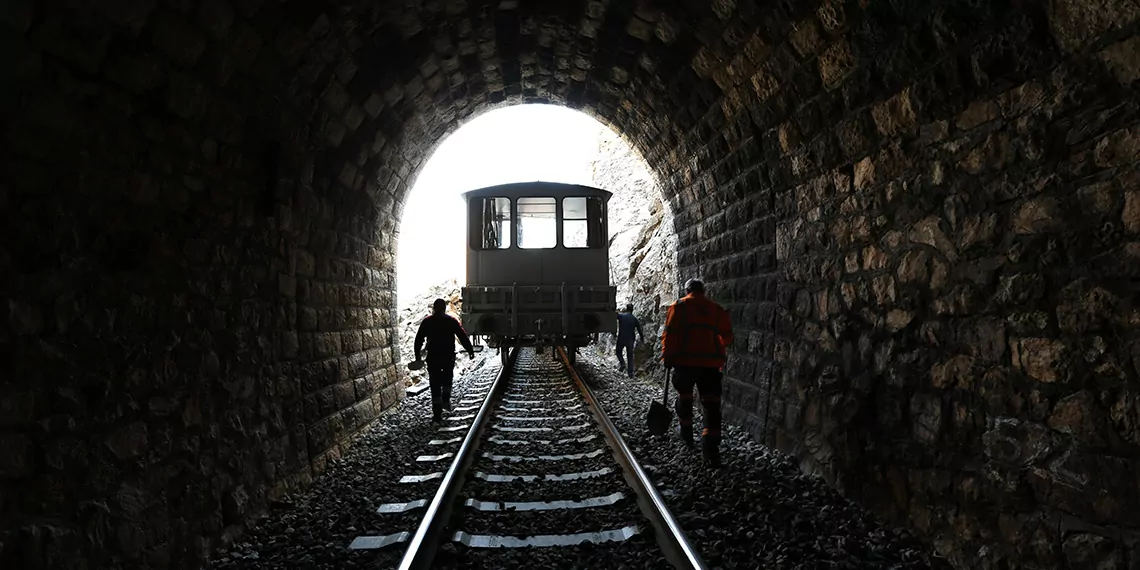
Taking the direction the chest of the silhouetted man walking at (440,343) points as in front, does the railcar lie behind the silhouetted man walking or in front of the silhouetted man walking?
in front

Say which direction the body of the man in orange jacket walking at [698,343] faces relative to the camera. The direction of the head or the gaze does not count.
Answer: away from the camera

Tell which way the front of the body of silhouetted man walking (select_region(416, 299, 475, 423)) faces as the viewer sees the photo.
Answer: away from the camera

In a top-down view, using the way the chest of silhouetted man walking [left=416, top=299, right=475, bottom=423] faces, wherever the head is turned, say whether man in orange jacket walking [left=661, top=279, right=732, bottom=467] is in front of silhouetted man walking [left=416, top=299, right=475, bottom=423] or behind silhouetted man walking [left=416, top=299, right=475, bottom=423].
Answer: behind

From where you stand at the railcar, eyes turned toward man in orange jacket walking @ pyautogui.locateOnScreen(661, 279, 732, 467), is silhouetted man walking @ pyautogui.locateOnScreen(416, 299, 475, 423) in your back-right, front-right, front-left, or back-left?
front-right

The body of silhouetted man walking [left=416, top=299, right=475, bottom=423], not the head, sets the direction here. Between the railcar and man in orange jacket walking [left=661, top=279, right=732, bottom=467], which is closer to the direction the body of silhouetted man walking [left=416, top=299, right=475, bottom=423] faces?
the railcar

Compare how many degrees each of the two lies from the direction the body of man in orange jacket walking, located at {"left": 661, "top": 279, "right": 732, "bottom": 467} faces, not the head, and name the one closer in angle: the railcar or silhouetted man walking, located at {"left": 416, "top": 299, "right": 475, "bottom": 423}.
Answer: the railcar

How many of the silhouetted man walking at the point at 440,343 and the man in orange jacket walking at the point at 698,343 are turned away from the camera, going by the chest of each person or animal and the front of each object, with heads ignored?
2

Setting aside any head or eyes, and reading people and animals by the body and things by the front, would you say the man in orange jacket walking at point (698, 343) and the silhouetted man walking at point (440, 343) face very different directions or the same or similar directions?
same or similar directions

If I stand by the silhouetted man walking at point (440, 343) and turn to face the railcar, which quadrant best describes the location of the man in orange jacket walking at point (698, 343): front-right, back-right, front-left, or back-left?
back-right

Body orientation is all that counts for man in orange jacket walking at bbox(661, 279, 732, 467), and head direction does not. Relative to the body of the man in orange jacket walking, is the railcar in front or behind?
in front
